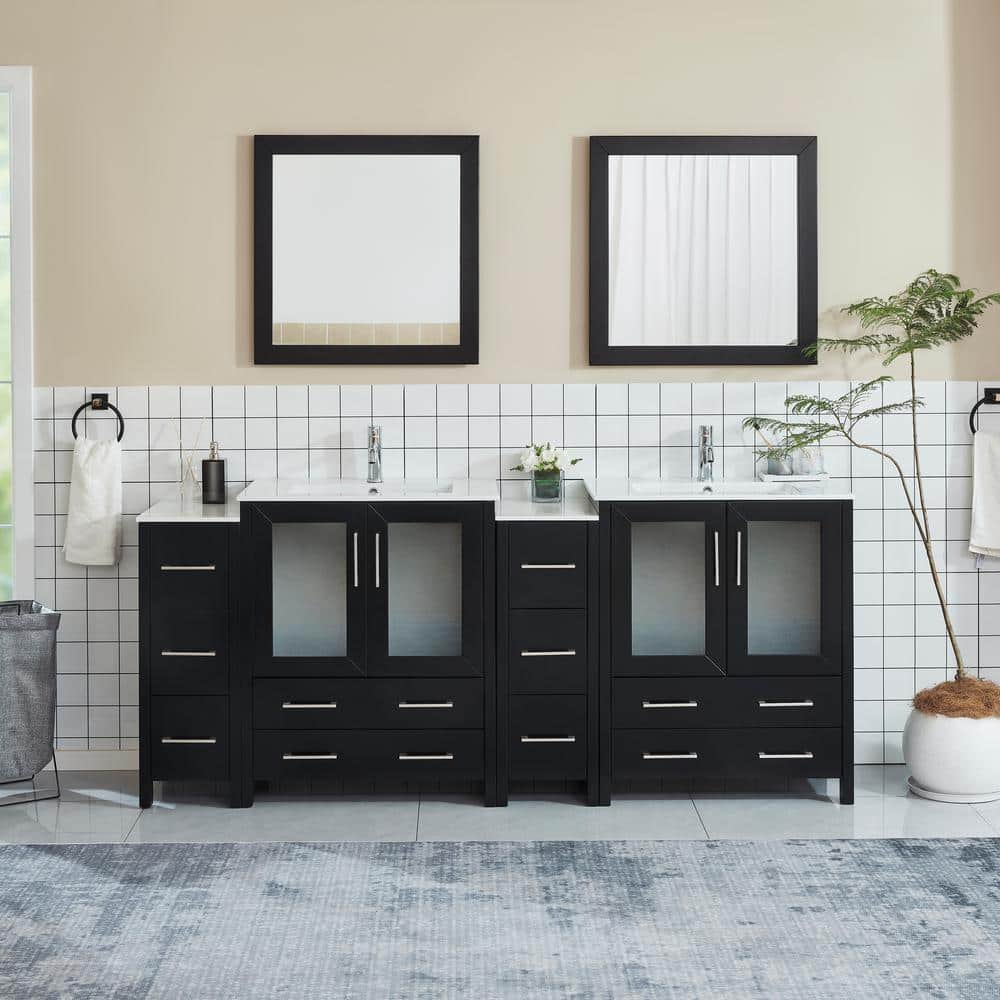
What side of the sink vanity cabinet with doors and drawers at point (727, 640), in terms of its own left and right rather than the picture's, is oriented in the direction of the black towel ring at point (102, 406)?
right

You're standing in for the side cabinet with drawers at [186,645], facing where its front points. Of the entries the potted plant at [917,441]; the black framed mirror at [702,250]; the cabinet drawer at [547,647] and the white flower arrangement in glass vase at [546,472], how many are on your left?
4

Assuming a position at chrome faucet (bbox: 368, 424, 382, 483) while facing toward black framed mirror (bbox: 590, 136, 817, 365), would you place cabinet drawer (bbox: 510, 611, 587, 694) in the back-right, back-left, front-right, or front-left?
front-right

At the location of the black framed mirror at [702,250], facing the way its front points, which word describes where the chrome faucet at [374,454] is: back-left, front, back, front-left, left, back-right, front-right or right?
right

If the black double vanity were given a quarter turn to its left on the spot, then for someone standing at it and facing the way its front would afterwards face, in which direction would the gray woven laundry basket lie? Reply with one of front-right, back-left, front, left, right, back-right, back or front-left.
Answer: back

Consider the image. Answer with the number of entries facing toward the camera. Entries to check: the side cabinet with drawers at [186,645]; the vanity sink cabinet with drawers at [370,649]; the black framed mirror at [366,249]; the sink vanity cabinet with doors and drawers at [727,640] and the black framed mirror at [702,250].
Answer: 5

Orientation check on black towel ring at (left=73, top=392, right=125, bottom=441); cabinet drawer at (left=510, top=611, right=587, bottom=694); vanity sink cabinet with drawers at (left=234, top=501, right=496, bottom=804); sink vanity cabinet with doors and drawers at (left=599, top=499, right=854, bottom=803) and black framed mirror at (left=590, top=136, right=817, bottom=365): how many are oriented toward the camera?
5

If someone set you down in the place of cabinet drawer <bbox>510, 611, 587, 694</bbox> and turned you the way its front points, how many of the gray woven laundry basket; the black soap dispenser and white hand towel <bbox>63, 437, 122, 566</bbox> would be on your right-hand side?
3

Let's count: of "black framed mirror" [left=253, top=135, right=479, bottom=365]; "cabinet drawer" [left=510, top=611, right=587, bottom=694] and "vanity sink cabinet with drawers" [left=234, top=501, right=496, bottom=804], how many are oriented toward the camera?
3

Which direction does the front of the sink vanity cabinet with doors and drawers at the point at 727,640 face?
toward the camera

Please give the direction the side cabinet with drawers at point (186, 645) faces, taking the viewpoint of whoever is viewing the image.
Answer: facing the viewer

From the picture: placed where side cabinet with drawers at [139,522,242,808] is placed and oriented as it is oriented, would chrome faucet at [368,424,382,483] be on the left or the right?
on its left

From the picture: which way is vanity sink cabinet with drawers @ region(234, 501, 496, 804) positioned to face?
toward the camera

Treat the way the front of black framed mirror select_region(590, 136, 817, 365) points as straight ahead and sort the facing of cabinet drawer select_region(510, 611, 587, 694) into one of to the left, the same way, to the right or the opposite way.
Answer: the same way

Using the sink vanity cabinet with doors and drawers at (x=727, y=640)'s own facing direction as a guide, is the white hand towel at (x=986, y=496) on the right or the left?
on its left
